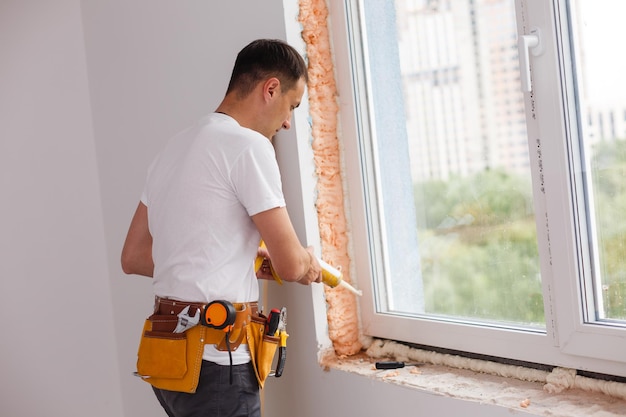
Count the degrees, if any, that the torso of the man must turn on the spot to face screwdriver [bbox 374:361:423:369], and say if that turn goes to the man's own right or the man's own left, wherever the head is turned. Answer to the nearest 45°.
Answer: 0° — they already face it

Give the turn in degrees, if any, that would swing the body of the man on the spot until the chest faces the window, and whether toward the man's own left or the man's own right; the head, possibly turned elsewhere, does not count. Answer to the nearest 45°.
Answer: approximately 45° to the man's own right

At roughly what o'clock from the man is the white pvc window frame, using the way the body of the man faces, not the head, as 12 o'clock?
The white pvc window frame is roughly at 2 o'clock from the man.

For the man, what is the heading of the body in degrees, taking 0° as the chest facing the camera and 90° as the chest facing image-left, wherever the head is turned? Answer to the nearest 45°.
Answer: approximately 225°

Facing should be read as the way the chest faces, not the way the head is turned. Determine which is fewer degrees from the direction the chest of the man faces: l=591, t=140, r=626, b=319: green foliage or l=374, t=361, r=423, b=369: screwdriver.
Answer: the screwdriver
